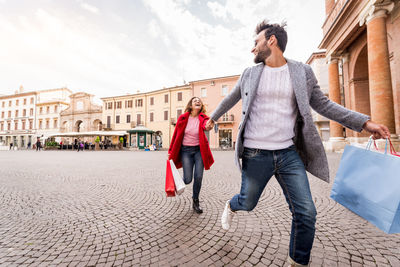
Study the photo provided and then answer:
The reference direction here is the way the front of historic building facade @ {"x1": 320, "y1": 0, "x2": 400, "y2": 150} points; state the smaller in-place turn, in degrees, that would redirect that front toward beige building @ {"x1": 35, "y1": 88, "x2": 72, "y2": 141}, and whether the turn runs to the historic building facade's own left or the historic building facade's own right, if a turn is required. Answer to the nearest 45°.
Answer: approximately 45° to the historic building facade's own right

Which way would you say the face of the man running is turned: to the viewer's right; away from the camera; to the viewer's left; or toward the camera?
to the viewer's left

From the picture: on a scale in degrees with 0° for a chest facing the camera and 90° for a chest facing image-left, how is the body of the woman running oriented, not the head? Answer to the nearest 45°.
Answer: approximately 0°

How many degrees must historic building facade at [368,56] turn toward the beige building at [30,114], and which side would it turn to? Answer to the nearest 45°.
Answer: approximately 45° to its right

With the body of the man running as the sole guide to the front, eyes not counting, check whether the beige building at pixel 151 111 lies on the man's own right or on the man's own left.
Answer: on the man's own right

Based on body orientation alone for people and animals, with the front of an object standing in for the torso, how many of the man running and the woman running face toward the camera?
2

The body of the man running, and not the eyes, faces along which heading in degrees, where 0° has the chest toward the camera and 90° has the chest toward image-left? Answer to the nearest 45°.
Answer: approximately 0°

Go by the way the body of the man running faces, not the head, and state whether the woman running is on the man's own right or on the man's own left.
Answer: on the man's own right

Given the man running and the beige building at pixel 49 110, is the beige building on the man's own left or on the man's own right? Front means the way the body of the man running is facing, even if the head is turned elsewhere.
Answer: on the man's own right
